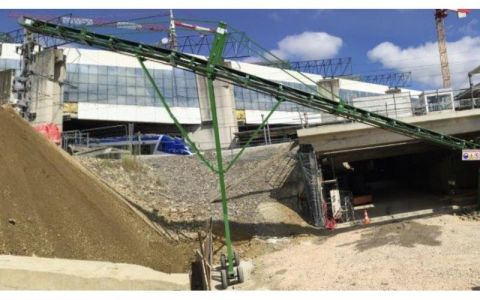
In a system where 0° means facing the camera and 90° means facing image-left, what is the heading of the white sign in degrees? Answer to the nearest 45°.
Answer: approximately 0°

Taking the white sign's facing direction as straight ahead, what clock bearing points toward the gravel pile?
The gravel pile is roughly at 2 o'clock from the white sign.

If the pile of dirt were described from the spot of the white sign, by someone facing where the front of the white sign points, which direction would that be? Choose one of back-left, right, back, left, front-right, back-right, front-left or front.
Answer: front-right

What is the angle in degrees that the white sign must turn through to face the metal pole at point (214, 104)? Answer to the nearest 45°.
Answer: approximately 45° to its right

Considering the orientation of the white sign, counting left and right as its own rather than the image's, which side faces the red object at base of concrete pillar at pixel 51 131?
right

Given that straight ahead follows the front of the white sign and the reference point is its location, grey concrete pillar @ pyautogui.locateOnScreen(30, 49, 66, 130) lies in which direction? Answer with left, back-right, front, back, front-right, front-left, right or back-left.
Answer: right
